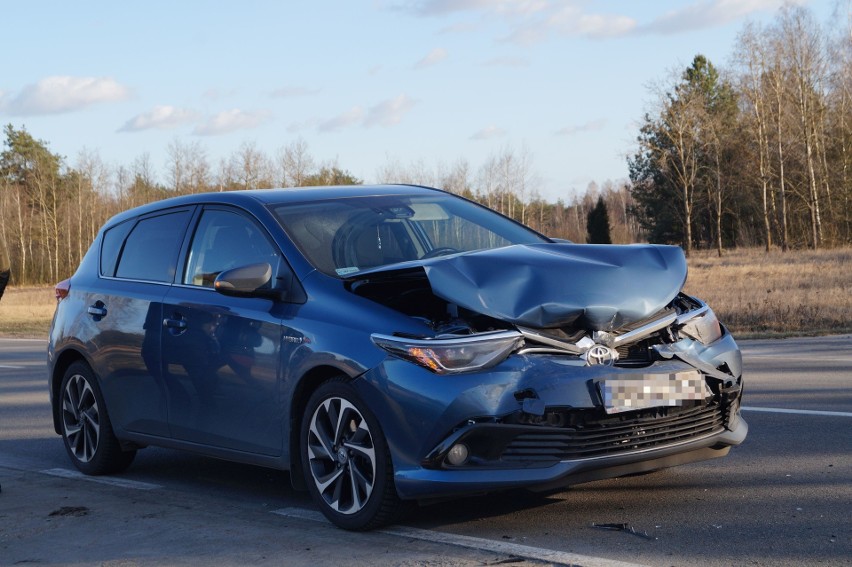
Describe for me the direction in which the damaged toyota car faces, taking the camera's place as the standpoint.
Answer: facing the viewer and to the right of the viewer
